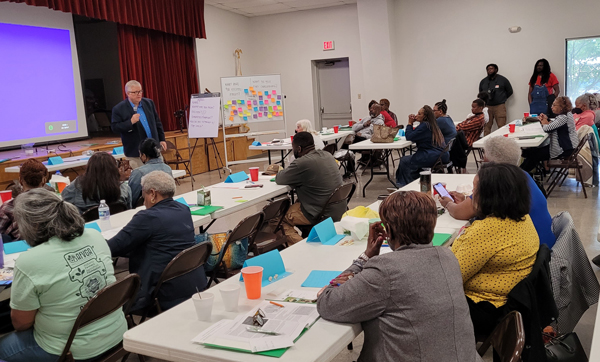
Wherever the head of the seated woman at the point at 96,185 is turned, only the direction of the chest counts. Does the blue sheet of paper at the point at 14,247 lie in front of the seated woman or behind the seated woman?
behind

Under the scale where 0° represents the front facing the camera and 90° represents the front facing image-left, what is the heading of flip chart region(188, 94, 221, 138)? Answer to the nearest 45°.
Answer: approximately 0°

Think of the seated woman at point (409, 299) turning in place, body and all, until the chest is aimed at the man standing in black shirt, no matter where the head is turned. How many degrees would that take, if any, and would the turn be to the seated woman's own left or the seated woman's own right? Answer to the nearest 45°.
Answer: approximately 45° to the seated woman's own right

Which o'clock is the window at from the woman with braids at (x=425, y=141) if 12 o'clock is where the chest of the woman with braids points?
The window is roughly at 4 o'clock from the woman with braids.

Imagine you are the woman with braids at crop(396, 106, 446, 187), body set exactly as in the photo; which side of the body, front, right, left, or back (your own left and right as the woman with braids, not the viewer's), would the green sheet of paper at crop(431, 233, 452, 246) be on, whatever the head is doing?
left

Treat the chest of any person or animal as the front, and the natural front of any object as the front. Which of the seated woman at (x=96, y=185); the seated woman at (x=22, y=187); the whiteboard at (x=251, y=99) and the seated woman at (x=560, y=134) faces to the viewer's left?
the seated woman at (x=560, y=134)

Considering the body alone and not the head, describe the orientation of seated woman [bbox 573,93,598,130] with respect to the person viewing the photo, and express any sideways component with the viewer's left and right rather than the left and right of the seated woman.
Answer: facing to the left of the viewer

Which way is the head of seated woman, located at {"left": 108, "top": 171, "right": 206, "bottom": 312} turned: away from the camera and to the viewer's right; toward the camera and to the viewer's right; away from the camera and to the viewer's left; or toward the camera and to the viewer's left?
away from the camera and to the viewer's left

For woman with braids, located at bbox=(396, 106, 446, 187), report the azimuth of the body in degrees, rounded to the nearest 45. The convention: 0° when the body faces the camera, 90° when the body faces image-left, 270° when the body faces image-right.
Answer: approximately 90°

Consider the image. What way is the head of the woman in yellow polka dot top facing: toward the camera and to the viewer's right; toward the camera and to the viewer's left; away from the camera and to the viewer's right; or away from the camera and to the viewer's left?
away from the camera and to the viewer's left

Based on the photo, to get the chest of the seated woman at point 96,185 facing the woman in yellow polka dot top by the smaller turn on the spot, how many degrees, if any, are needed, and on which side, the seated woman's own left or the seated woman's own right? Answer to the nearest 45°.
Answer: approximately 135° to the seated woman's own right

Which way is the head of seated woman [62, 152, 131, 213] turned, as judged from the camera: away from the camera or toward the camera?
away from the camera

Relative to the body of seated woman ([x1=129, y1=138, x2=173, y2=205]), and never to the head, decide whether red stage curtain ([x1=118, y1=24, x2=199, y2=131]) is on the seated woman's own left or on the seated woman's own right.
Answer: on the seated woman's own right

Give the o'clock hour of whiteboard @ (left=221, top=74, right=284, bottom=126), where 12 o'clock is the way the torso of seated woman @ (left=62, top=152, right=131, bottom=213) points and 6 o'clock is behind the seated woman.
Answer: The whiteboard is roughly at 1 o'clock from the seated woman.
